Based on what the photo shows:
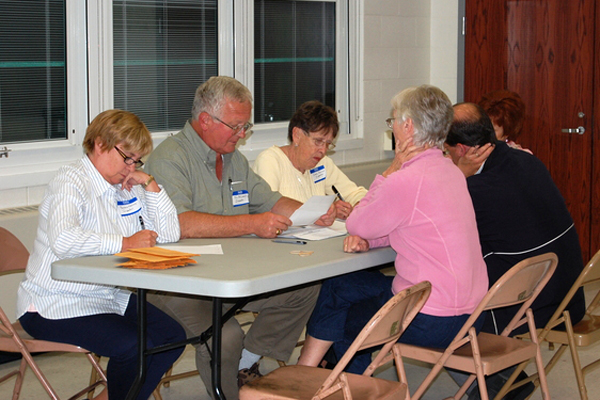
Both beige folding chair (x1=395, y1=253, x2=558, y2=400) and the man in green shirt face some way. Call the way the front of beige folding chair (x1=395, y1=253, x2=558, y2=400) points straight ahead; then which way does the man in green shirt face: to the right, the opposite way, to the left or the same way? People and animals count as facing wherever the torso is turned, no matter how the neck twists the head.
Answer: the opposite way

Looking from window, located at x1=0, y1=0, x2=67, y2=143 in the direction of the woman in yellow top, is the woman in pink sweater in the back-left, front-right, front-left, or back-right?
front-right

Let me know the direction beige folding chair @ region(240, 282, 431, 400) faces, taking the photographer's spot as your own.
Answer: facing away from the viewer and to the left of the viewer

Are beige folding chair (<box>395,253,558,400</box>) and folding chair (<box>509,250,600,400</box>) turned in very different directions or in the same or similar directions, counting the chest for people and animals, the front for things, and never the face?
same or similar directions

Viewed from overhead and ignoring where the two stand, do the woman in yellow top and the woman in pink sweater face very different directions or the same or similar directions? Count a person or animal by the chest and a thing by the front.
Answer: very different directions

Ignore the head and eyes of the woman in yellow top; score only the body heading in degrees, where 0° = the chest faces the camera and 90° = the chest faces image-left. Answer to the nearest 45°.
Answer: approximately 315°

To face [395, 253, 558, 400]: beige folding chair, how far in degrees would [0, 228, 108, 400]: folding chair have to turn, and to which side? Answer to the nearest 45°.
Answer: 0° — it already faces it

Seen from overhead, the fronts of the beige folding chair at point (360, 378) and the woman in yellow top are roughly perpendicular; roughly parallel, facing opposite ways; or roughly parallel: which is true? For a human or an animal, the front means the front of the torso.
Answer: roughly parallel, facing opposite ways

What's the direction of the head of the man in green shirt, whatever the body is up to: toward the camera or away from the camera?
toward the camera

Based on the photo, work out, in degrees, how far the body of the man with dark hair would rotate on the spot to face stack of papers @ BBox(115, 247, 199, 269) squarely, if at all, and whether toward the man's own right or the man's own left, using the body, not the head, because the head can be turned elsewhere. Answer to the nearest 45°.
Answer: approximately 90° to the man's own left

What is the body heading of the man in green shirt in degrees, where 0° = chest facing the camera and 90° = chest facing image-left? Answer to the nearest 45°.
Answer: approximately 315°

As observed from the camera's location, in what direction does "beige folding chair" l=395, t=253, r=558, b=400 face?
facing away from the viewer and to the left of the viewer

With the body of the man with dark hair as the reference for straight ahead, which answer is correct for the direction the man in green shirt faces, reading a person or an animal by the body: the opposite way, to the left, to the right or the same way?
the opposite way
